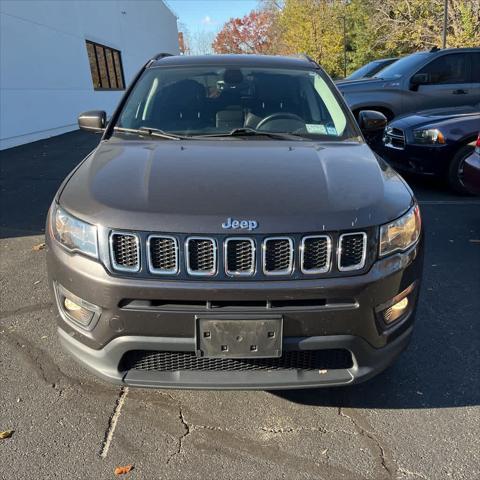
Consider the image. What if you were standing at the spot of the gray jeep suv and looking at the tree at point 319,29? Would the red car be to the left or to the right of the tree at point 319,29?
right

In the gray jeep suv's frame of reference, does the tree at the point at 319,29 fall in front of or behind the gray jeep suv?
behind

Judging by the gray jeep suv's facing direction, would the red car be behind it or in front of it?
behind

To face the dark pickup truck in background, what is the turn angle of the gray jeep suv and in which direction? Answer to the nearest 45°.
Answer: approximately 135° to its left

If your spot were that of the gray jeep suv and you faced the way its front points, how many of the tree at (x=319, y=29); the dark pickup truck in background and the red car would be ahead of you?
0

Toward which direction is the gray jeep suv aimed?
toward the camera

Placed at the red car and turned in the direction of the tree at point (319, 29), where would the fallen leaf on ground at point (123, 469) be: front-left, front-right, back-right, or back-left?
back-left
